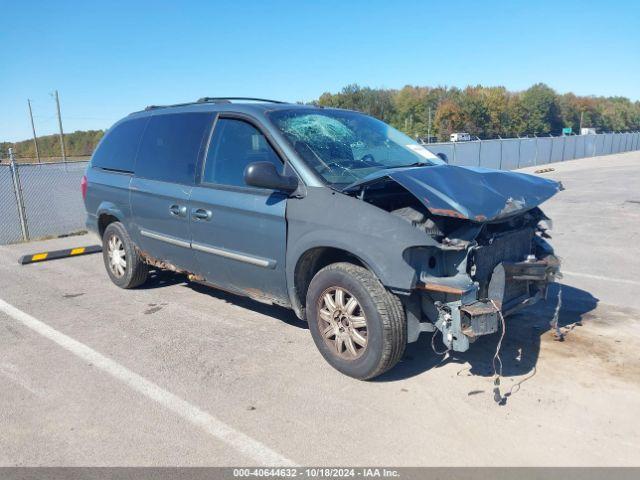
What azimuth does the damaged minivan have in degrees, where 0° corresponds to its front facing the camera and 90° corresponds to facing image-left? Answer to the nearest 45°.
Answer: approximately 315°

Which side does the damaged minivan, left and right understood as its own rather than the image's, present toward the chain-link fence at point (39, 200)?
back

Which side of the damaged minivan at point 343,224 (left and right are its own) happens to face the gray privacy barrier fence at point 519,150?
left
